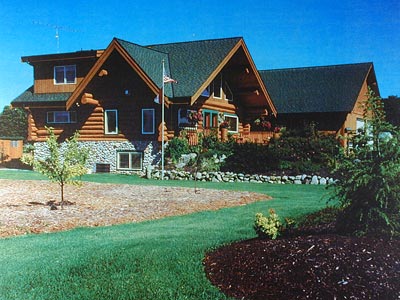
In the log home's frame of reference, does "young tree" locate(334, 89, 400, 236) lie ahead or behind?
ahead

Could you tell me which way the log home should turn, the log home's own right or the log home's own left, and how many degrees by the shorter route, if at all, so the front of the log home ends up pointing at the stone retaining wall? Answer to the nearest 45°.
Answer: approximately 45° to the log home's own left

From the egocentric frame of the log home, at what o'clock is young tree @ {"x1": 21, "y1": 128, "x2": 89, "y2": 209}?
The young tree is roughly at 2 o'clock from the log home.

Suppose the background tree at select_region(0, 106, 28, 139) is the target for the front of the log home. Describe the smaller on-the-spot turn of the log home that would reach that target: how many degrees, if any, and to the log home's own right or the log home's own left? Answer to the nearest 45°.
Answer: approximately 90° to the log home's own right

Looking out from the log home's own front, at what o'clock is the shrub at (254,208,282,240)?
The shrub is roughly at 1 o'clock from the log home.

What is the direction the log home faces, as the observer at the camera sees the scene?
facing the viewer and to the right of the viewer
